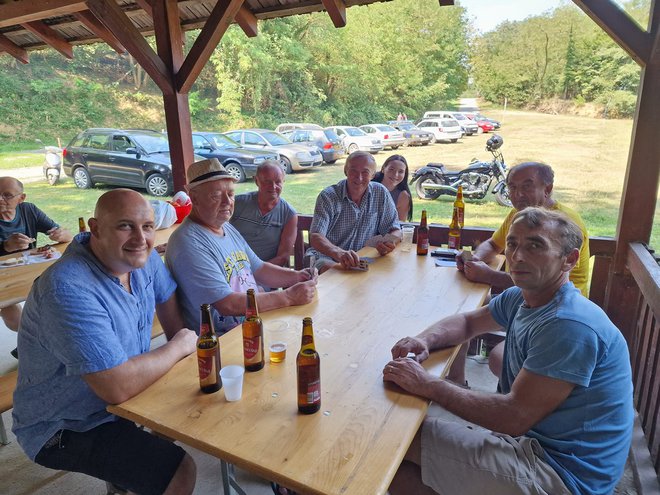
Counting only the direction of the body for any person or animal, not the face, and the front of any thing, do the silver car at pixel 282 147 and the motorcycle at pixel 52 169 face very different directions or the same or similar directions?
same or similar directions

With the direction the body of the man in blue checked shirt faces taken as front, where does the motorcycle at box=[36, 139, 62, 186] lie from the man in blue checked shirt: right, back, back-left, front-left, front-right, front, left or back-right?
back-right

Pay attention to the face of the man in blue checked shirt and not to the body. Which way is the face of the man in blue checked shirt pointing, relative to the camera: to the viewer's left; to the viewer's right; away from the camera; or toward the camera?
toward the camera

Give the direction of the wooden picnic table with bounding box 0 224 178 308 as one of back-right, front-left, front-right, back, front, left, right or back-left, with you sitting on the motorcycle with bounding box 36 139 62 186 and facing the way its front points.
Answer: front

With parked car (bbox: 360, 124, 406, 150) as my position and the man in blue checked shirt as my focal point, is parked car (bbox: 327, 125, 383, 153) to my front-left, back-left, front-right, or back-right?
front-right

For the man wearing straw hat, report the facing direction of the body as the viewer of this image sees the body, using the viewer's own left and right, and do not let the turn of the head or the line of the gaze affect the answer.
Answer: facing the viewer and to the right of the viewer

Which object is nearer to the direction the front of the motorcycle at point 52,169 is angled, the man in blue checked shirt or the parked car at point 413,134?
the man in blue checked shirt

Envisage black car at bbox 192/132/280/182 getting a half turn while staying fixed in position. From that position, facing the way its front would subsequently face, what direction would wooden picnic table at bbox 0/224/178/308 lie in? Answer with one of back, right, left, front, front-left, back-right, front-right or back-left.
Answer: back-left

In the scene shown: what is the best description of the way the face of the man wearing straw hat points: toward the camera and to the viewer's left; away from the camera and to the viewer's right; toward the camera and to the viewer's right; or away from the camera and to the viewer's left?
toward the camera and to the viewer's right

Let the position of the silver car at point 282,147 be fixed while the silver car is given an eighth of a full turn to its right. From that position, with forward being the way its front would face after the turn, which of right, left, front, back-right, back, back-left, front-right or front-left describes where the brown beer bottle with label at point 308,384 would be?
front

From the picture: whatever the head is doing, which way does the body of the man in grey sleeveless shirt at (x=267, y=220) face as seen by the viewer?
toward the camera

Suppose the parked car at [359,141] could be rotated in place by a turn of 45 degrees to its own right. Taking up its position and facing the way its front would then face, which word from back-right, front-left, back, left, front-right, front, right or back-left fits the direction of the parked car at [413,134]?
back-left

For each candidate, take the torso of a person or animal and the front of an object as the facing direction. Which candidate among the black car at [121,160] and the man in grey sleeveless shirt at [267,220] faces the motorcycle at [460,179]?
the black car

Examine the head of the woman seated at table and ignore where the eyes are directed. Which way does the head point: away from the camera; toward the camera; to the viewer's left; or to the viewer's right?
toward the camera
